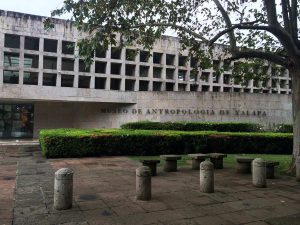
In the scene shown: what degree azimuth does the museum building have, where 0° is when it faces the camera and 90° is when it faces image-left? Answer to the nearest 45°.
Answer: approximately 315°

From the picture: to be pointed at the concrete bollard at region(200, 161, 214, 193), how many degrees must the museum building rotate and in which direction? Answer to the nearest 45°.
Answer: approximately 45° to its right

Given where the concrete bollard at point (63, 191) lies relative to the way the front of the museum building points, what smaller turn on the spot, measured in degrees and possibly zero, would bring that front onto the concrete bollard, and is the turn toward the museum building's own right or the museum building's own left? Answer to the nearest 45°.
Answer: approximately 45° to the museum building's own right

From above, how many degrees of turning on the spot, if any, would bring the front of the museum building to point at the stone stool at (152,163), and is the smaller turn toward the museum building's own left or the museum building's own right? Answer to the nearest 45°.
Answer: approximately 45° to the museum building's own right

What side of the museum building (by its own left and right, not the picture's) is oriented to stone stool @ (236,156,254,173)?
front

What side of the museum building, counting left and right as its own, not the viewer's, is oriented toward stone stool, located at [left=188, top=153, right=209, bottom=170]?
front

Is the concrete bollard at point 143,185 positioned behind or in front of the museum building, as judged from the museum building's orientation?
in front
